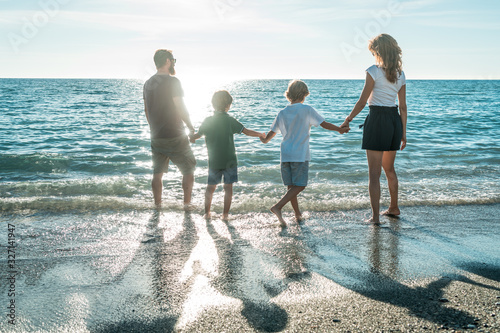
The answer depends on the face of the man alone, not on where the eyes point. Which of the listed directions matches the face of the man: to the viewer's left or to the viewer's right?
to the viewer's right

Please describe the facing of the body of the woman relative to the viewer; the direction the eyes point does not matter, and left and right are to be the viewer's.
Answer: facing away from the viewer and to the left of the viewer

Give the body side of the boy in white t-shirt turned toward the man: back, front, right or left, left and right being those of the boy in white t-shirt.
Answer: left

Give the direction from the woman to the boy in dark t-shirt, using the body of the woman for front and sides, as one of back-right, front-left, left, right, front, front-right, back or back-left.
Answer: front-left

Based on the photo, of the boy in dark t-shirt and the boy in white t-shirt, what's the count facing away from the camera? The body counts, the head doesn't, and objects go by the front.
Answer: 2

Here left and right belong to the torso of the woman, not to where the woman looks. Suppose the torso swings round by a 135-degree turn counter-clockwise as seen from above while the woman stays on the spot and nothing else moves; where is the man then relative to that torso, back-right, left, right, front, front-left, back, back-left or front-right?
right

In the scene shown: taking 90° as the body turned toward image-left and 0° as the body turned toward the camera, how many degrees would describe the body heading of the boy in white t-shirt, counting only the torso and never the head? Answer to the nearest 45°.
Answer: approximately 180°

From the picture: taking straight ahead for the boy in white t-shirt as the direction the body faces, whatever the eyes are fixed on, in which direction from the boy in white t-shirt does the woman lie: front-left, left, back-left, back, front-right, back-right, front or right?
right

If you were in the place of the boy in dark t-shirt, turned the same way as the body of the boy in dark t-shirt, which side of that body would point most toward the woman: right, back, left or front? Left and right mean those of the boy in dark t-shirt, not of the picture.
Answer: right

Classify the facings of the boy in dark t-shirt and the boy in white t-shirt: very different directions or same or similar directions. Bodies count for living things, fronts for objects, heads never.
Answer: same or similar directions

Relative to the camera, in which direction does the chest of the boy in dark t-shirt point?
away from the camera
